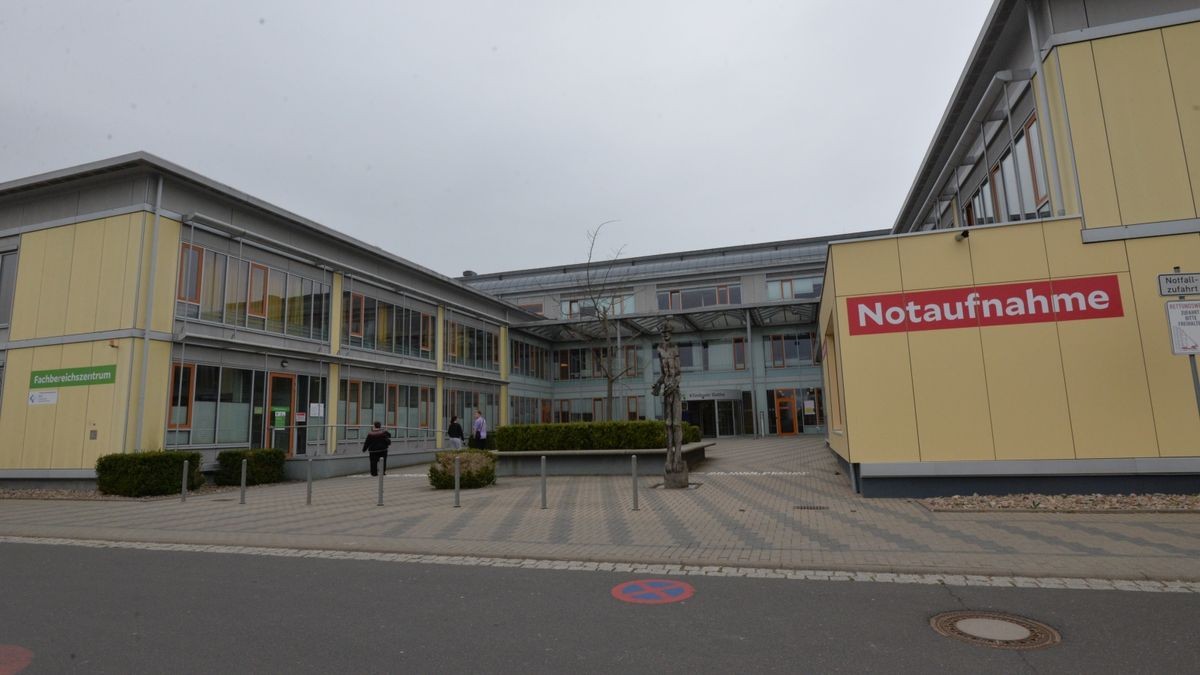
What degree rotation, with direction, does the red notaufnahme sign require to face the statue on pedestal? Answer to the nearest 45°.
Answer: approximately 90° to its right

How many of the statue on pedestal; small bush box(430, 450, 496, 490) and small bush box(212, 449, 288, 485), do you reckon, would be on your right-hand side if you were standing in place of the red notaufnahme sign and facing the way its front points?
3

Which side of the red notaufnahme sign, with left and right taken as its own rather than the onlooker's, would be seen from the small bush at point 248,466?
right

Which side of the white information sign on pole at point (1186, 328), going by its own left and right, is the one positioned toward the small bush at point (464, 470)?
right

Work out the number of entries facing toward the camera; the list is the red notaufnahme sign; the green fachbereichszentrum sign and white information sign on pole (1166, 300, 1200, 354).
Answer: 3

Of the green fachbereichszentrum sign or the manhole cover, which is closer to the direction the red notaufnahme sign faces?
the manhole cover

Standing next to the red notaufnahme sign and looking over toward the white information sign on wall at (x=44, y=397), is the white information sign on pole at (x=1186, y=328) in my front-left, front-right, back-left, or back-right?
back-left

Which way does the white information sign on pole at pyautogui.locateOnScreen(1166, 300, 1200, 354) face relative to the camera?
toward the camera

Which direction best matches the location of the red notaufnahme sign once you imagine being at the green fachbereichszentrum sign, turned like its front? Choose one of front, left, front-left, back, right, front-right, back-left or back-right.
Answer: front-left

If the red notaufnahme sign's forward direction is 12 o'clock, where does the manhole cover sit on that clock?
The manhole cover is roughly at 12 o'clock from the red notaufnahme sign.

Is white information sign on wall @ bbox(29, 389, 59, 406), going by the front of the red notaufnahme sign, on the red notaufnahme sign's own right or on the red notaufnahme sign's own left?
on the red notaufnahme sign's own right

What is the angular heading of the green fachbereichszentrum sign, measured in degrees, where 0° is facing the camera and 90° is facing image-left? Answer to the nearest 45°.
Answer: approximately 0°

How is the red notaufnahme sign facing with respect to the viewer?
toward the camera
